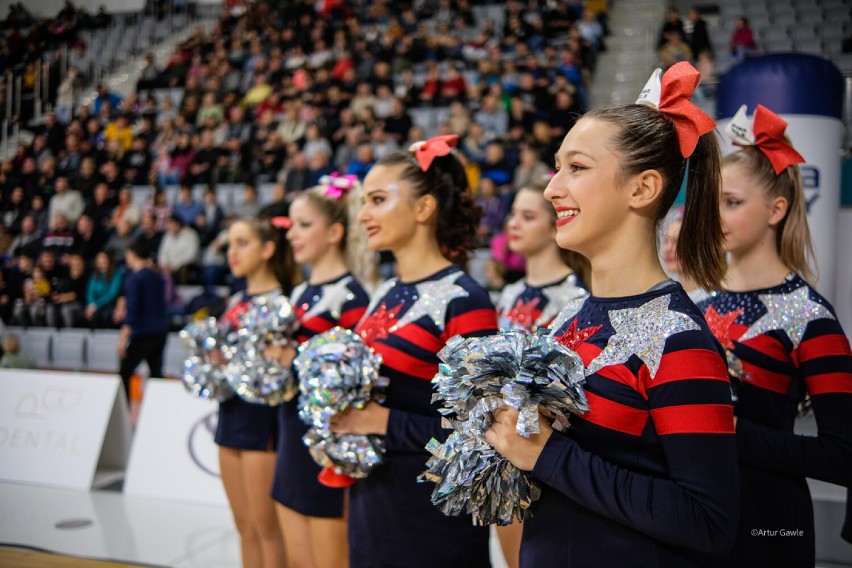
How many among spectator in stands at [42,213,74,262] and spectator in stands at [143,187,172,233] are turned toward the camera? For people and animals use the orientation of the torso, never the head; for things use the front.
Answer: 2

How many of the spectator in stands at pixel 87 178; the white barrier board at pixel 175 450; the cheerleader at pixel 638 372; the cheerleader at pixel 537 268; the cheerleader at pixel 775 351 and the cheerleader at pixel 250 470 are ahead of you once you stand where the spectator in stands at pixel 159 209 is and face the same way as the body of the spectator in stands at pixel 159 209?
5

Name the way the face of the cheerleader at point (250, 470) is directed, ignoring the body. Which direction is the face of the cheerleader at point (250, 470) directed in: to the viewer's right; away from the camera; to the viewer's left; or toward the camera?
to the viewer's left

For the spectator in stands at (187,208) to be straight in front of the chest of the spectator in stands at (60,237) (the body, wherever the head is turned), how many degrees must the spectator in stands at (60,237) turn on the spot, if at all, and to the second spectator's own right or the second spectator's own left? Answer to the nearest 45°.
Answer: approximately 90° to the second spectator's own left

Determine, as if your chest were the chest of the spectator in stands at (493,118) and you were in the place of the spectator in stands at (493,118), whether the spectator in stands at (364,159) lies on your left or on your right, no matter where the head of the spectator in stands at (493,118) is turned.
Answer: on your right
